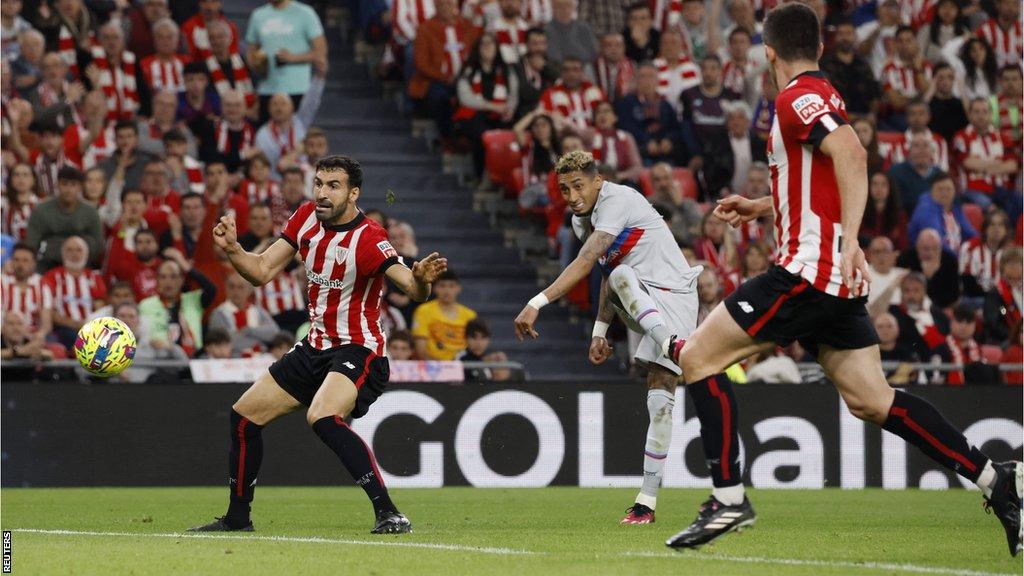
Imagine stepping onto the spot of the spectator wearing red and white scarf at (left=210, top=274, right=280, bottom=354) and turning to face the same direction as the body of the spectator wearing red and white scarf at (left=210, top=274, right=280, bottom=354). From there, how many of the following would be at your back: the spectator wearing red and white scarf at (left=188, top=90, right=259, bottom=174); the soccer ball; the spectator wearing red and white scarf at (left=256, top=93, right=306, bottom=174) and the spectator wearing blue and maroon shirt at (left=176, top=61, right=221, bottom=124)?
3

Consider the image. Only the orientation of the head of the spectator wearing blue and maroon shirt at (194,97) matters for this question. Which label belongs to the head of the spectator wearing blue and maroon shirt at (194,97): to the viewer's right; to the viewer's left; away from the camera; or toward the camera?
toward the camera

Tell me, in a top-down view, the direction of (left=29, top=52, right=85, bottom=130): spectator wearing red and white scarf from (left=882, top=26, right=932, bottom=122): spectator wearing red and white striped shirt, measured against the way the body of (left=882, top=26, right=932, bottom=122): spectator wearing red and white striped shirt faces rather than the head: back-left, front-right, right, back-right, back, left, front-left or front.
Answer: front-right

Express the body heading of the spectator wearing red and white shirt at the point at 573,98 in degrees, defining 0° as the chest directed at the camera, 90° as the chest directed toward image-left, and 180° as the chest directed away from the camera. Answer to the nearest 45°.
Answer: approximately 0°

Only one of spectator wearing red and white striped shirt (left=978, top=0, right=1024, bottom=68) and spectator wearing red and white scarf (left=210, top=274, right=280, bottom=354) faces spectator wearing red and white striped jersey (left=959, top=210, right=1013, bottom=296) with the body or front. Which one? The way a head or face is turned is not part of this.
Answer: spectator wearing red and white striped shirt (left=978, top=0, right=1024, bottom=68)

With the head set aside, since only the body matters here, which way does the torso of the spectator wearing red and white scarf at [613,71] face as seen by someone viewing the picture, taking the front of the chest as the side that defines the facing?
toward the camera

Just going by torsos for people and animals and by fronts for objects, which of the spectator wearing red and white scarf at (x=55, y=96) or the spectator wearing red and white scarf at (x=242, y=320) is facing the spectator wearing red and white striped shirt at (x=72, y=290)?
the spectator wearing red and white scarf at (x=55, y=96)

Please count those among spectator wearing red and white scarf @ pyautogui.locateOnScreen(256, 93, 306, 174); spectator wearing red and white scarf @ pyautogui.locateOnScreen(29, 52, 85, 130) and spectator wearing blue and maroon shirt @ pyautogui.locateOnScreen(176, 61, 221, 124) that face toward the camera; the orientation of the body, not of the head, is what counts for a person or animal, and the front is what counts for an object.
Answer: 3

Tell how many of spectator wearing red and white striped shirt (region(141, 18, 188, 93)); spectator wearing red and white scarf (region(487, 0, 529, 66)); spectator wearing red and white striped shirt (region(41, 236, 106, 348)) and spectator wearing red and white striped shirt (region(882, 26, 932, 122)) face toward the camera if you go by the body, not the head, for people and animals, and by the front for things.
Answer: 4

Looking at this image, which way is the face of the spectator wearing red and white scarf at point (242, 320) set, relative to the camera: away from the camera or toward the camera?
toward the camera

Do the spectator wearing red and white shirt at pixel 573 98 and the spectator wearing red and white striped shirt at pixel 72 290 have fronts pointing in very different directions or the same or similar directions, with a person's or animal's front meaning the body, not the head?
same or similar directions

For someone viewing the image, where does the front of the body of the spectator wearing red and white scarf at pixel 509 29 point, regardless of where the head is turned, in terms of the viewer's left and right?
facing the viewer

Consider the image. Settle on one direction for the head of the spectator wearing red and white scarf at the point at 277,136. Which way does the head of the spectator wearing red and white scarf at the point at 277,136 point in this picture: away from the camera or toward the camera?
toward the camera

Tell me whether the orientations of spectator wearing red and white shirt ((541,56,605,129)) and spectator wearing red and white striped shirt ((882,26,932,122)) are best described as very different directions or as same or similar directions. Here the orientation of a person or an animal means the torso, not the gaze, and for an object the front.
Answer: same or similar directions

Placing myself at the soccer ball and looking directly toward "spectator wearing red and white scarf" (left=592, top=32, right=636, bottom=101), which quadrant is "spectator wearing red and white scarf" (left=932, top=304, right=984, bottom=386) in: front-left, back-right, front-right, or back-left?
front-right

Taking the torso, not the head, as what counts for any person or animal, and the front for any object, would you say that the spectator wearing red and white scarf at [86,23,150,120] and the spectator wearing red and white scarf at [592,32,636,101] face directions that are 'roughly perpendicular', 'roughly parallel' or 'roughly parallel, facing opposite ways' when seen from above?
roughly parallel

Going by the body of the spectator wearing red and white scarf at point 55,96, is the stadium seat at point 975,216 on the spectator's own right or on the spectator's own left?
on the spectator's own left

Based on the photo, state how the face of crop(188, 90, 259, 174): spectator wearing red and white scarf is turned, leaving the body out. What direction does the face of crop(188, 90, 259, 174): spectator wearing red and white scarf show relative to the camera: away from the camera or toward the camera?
toward the camera

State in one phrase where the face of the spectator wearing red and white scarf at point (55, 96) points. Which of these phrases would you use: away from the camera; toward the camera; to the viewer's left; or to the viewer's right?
toward the camera

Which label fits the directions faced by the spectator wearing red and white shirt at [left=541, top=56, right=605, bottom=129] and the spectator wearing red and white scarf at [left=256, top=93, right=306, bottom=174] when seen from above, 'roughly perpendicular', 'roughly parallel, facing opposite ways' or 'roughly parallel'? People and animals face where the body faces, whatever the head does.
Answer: roughly parallel
